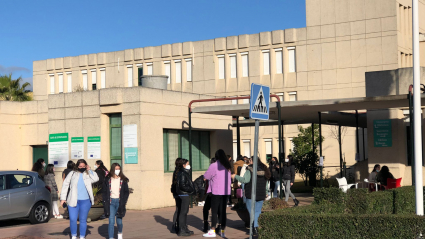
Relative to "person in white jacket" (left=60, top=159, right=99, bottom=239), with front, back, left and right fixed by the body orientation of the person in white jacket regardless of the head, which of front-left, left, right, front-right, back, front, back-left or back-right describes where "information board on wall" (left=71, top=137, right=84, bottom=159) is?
back

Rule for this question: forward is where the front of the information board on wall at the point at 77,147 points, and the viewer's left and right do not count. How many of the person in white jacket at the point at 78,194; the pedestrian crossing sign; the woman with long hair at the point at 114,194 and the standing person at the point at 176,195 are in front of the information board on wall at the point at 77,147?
4

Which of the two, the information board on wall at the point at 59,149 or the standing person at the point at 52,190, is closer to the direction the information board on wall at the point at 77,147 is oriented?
the standing person

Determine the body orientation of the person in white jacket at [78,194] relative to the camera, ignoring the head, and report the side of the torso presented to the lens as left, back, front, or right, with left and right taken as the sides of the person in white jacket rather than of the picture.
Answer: front

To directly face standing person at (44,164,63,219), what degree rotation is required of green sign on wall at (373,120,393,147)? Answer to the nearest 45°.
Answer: approximately 45° to its right

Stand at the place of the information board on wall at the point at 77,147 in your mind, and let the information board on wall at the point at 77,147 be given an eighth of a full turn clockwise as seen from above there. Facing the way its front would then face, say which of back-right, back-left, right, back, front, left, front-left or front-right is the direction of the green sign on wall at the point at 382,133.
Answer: back-left

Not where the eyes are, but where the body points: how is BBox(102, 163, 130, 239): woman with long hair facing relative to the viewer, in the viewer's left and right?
facing the viewer

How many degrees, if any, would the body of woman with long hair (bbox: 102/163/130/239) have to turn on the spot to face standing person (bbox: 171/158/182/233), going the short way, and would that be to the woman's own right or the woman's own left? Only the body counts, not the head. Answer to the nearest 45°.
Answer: approximately 135° to the woman's own left
